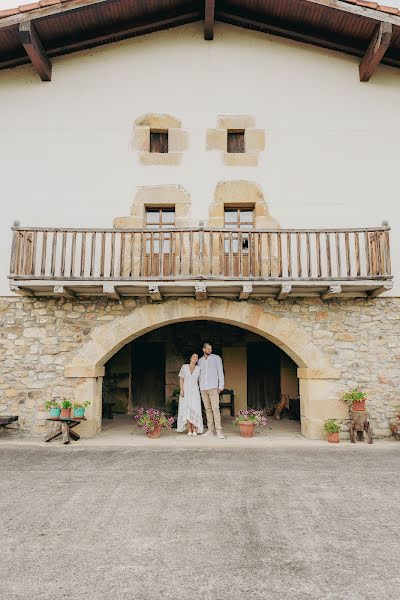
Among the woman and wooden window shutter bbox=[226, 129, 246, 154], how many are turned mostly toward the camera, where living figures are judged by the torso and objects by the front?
2

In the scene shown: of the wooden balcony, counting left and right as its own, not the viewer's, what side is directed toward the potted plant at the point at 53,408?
right

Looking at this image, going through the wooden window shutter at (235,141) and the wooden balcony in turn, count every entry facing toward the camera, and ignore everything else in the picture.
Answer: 2

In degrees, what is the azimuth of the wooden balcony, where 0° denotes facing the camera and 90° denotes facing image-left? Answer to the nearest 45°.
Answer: approximately 0°

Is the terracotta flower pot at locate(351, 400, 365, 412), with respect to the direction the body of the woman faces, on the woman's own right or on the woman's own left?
on the woman's own left

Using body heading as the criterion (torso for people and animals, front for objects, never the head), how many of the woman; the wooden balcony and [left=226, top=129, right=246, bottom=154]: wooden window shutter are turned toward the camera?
3

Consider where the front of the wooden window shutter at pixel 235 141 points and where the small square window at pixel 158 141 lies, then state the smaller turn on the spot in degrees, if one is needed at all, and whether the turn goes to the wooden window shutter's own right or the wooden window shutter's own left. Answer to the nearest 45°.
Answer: approximately 90° to the wooden window shutter's own right

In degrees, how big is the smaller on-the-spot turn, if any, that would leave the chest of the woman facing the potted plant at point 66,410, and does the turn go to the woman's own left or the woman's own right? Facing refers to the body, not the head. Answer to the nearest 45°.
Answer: approximately 90° to the woman's own right
